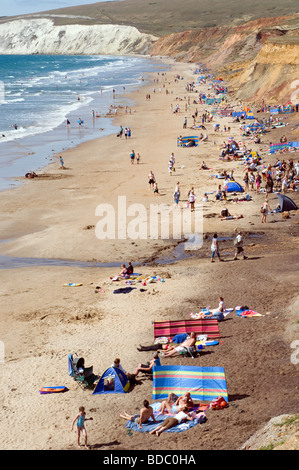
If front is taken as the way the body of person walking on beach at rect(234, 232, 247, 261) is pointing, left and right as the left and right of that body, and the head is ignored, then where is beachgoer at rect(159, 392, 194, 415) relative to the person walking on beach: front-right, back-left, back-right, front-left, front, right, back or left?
right

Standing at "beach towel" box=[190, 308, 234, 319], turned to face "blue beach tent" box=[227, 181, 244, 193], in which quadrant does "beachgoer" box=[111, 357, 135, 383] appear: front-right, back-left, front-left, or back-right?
back-left
